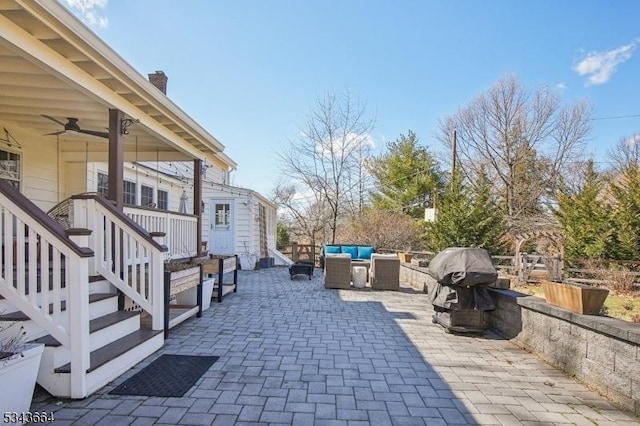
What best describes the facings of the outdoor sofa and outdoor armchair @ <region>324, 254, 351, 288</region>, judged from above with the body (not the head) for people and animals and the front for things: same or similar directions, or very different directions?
very different directions

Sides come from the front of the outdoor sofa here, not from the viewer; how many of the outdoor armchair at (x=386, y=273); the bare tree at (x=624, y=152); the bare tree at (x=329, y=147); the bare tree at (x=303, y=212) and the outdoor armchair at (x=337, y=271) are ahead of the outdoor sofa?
2

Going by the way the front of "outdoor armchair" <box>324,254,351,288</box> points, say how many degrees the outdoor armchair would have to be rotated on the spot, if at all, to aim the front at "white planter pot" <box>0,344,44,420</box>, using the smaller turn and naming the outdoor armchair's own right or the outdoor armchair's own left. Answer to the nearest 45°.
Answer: approximately 180°

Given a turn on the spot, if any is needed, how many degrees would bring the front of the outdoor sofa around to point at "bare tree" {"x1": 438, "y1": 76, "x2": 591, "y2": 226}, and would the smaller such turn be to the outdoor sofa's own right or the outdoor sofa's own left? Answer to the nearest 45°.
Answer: approximately 135° to the outdoor sofa's own left

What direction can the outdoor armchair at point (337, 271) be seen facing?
away from the camera

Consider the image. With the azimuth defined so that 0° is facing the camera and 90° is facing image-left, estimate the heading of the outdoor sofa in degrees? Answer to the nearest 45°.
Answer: approximately 0°
